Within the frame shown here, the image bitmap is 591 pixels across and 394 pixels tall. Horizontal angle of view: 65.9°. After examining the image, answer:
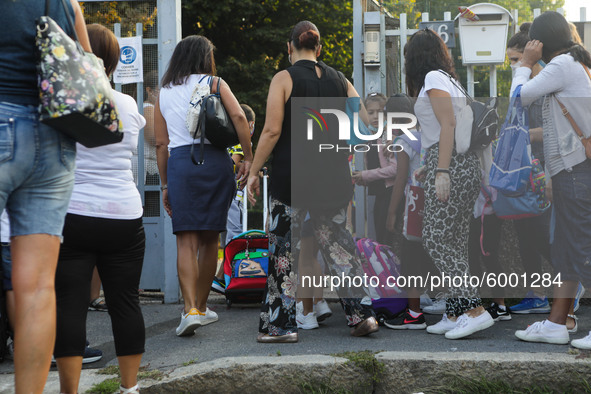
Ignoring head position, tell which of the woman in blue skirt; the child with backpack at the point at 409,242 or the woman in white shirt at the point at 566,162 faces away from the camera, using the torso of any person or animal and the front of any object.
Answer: the woman in blue skirt

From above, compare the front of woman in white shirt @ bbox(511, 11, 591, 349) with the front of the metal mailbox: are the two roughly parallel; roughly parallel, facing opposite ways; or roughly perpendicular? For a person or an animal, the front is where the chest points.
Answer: roughly perpendicular

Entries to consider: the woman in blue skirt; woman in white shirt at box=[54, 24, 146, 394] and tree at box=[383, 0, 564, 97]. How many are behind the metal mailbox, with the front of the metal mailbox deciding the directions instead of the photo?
1

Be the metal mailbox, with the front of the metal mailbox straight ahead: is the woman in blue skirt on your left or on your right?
on your right

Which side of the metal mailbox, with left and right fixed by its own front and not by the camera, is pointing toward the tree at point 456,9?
back

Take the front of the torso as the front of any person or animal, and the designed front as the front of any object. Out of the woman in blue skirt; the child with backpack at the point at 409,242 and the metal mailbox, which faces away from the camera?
the woman in blue skirt

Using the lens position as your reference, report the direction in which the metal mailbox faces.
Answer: facing the viewer

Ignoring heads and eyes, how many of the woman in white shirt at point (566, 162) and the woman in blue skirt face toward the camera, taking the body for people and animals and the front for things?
0

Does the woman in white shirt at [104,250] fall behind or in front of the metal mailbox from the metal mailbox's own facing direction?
in front

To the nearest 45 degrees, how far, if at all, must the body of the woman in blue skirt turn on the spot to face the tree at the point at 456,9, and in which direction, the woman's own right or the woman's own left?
approximately 45° to the woman's own right

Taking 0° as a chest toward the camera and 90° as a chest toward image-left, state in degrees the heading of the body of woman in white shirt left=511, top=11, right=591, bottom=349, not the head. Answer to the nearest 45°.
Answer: approximately 90°

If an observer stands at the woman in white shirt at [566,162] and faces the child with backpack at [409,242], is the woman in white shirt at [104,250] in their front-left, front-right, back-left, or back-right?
front-left

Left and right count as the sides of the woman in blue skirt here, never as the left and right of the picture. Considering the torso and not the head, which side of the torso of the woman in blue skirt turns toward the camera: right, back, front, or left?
back

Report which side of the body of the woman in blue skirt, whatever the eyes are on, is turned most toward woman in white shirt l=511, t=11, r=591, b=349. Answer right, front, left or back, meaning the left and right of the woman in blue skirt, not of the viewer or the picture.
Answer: right

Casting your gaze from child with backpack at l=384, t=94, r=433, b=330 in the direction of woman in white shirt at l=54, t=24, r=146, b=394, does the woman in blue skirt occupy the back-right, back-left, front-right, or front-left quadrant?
front-right

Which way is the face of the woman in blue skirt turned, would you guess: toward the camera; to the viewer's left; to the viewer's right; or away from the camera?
away from the camera
